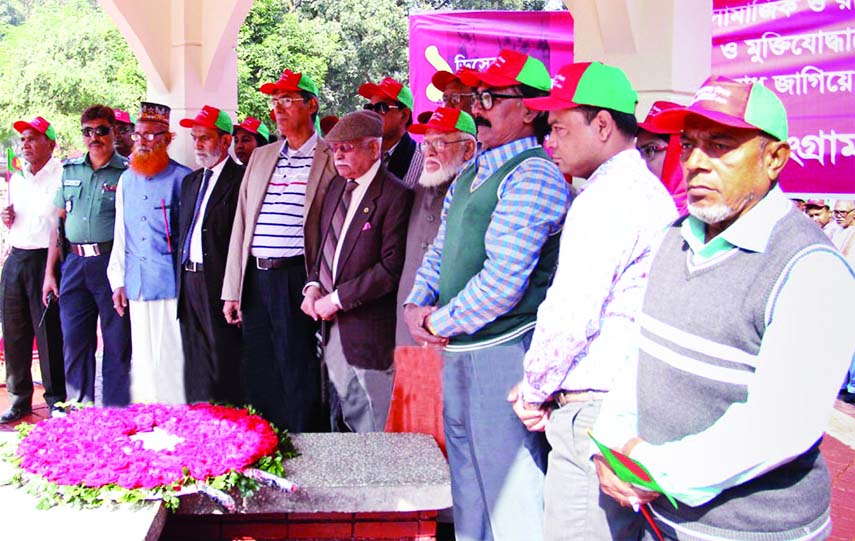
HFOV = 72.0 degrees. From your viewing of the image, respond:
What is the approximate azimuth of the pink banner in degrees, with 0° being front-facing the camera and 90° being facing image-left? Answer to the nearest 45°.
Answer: approximately 0°

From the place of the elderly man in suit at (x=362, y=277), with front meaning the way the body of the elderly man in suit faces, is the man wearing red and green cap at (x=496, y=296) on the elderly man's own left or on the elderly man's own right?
on the elderly man's own left

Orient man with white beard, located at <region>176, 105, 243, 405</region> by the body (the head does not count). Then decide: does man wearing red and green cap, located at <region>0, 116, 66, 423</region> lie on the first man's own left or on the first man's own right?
on the first man's own right

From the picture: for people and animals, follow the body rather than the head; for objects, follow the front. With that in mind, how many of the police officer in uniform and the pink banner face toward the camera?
2

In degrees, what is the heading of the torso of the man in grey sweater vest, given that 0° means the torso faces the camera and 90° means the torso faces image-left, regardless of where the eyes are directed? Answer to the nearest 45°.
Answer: approximately 45°

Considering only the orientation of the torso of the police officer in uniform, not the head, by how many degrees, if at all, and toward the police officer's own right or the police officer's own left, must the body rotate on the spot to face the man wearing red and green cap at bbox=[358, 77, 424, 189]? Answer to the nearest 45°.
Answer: approximately 45° to the police officer's own left

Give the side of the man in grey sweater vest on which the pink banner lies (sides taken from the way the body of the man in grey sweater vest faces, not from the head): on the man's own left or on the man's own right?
on the man's own right

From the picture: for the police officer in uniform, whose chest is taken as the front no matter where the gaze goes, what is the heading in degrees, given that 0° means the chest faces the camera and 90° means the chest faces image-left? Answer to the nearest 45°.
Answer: approximately 0°

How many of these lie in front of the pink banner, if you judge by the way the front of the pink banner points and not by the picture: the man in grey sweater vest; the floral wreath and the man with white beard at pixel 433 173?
3

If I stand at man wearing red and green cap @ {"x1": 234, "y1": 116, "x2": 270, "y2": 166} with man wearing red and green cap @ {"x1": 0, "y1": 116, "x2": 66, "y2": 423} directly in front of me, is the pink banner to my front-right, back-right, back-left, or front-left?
back-right
